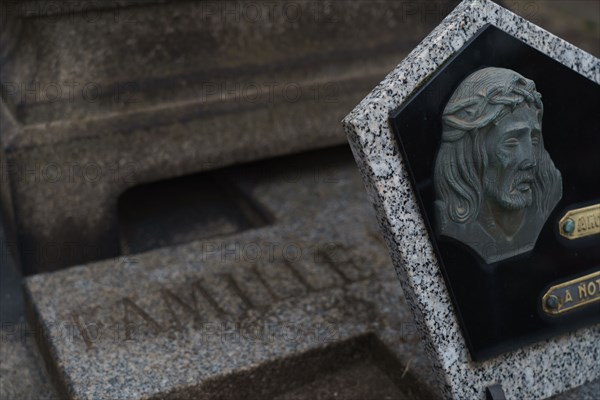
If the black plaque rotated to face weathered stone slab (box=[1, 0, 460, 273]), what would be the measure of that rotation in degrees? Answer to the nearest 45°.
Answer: approximately 135° to its right

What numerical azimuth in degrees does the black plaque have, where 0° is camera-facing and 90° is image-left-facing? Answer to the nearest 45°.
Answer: approximately 0°

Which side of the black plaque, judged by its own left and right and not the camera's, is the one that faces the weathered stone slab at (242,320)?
right
